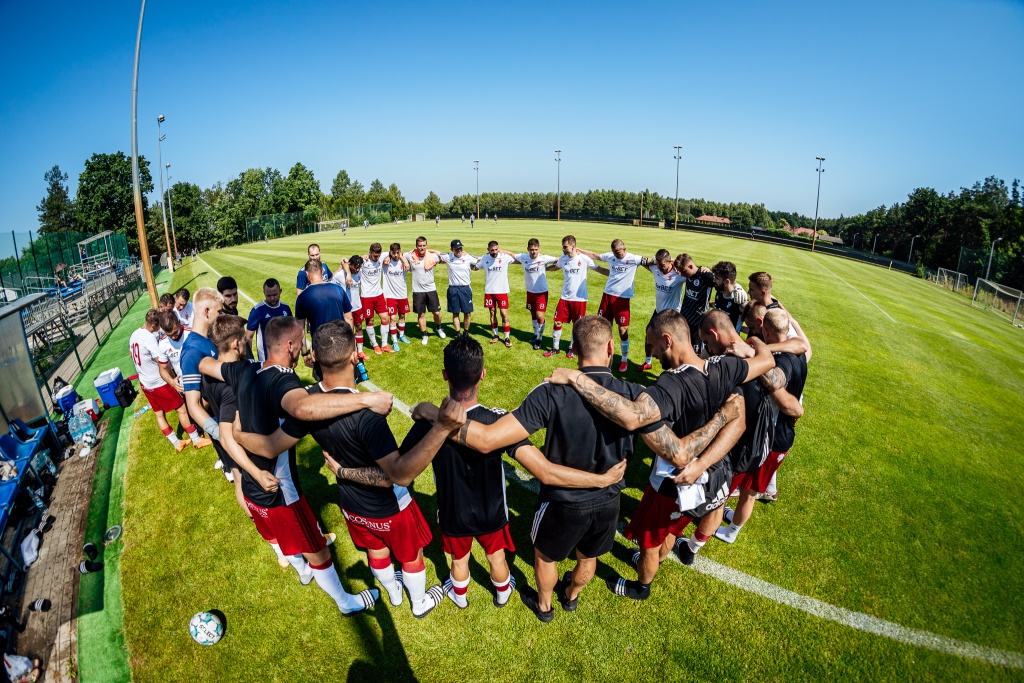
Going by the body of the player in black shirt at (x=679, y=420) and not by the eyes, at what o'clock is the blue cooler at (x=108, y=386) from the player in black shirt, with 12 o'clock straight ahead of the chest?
The blue cooler is roughly at 11 o'clock from the player in black shirt.

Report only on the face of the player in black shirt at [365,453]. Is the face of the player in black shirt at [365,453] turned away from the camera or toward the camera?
away from the camera

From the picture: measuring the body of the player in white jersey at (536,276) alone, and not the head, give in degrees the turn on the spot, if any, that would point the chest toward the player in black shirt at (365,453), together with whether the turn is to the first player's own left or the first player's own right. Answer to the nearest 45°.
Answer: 0° — they already face them

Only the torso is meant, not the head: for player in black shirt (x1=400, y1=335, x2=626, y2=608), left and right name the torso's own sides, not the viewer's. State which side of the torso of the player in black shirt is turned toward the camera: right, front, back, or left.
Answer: back

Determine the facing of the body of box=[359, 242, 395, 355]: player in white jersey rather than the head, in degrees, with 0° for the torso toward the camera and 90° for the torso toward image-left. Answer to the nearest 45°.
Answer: approximately 315°

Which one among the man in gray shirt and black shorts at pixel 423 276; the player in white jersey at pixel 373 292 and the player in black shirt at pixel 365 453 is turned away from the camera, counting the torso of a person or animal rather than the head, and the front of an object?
the player in black shirt

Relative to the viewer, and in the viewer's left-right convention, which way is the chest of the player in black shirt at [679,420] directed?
facing away from the viewer and to the left of the viewer

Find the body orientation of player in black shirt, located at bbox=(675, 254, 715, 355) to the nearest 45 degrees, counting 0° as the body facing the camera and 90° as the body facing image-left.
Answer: approximately 45°

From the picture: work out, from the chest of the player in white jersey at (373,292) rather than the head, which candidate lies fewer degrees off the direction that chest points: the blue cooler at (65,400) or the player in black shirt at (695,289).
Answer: the player in black shirt

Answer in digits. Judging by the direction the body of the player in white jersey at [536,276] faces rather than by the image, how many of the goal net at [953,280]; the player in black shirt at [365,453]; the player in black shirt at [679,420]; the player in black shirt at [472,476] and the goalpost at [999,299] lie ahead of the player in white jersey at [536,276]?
3

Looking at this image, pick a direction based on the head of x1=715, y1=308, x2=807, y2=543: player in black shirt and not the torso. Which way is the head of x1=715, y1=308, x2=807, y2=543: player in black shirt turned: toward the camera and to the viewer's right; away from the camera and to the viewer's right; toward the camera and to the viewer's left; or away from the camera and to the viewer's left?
away from the camera and to the viewer's left
